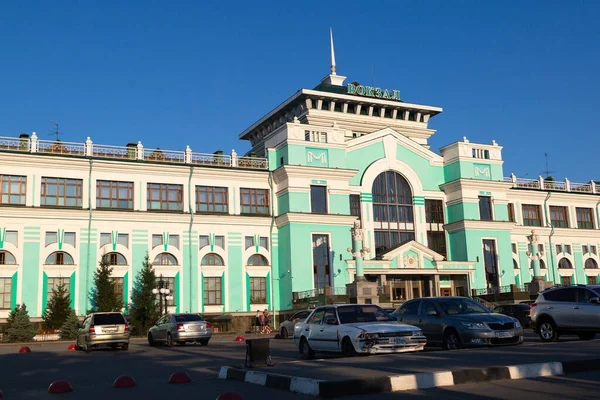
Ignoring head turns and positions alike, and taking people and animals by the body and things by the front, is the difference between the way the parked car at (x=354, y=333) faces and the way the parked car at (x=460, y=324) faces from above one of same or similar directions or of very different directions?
same or similar directions

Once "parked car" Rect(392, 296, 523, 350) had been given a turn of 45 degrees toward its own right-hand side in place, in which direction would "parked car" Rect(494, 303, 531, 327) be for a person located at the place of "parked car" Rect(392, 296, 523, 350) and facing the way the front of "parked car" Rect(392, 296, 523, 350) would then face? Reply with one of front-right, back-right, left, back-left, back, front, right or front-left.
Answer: back

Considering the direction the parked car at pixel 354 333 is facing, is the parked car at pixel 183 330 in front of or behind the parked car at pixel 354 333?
behind

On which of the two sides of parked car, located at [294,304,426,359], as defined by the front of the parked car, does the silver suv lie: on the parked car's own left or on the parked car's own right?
on the parked car's own left

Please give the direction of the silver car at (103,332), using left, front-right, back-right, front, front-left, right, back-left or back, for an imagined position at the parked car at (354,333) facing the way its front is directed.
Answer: back

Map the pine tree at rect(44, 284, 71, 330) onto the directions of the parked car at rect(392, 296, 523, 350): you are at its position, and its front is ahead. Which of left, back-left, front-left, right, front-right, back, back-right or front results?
back

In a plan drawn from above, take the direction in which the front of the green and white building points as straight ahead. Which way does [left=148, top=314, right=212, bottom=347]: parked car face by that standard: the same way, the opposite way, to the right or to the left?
the opposite way

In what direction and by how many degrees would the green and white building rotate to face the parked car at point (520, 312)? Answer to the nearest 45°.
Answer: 0° — it already faces it

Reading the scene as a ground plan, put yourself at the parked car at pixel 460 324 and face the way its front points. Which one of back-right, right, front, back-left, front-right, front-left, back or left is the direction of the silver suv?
left

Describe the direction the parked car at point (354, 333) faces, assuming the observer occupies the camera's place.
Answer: facing the viewer and to the right of the viewer

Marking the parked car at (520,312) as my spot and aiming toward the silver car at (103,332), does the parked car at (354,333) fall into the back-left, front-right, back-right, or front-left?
front-left

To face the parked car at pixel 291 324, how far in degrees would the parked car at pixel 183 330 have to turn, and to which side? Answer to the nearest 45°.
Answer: approximately 90° to its right

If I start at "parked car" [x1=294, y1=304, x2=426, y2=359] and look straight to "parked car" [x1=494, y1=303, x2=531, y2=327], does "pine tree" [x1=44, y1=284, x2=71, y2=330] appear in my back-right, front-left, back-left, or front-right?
front-left

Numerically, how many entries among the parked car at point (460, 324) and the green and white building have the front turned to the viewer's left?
0
